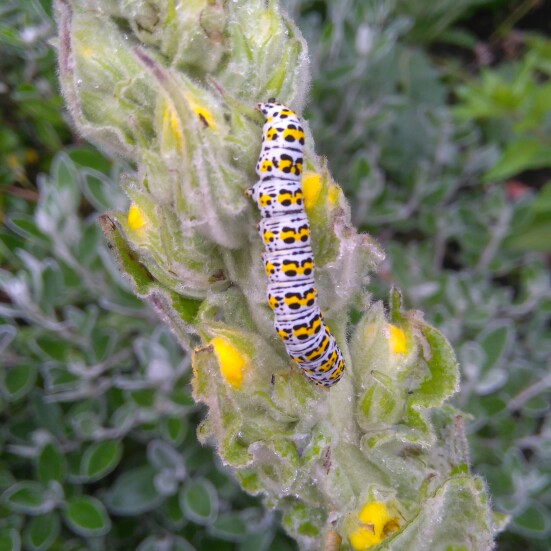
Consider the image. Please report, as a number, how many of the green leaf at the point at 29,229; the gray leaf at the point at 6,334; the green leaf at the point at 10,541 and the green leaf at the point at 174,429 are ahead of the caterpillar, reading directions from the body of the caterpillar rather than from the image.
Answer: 0

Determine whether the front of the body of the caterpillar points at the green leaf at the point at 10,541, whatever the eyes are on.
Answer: no

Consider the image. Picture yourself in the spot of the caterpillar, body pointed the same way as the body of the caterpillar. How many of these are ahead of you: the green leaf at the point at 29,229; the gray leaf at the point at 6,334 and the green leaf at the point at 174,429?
0

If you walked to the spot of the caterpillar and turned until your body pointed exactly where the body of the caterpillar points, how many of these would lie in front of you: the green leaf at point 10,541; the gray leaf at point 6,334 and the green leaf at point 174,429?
0

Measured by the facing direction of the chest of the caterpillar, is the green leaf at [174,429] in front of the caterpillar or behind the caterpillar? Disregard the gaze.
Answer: behind

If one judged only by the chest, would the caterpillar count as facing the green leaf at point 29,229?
no
